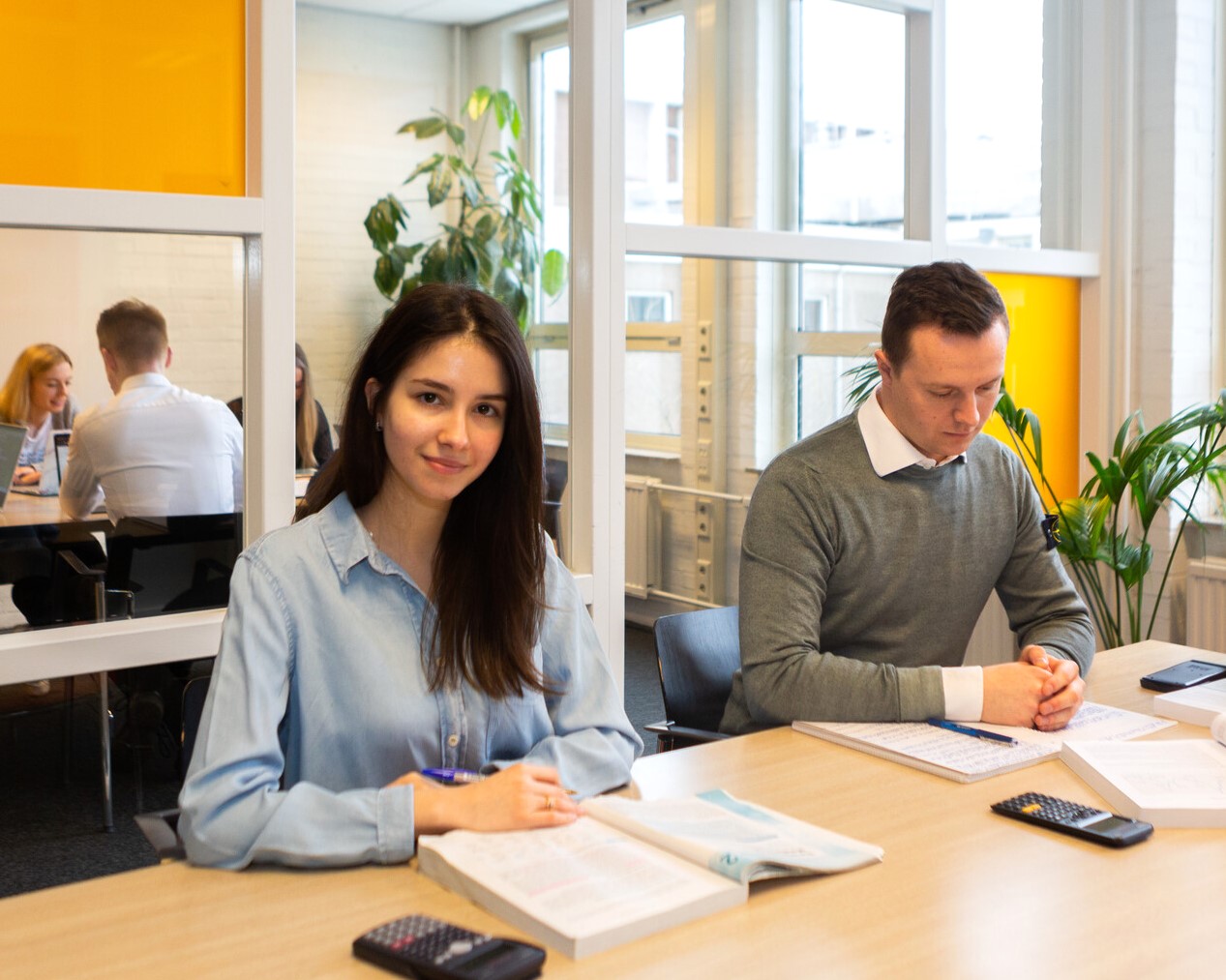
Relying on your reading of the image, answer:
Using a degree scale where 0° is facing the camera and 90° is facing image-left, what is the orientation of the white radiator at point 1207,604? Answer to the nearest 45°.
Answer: approximately 45°

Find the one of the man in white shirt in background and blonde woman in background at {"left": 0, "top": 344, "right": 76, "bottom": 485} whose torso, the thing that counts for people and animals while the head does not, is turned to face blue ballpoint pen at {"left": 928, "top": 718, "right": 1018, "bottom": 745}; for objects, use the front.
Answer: the blonde woman in background

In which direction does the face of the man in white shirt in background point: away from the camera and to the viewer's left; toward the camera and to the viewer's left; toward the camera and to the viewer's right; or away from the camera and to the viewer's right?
away from the camera and to the viewer's left

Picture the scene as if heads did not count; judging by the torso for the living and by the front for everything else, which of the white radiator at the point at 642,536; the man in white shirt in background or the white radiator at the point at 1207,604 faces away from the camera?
the man in white shirt in background

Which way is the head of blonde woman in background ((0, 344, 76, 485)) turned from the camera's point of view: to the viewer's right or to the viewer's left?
to the viewer's right

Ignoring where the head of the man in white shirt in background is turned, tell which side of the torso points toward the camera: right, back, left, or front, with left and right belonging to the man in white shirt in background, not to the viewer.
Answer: back

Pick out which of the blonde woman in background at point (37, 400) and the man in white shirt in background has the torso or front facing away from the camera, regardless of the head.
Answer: the man in white shirt in background
